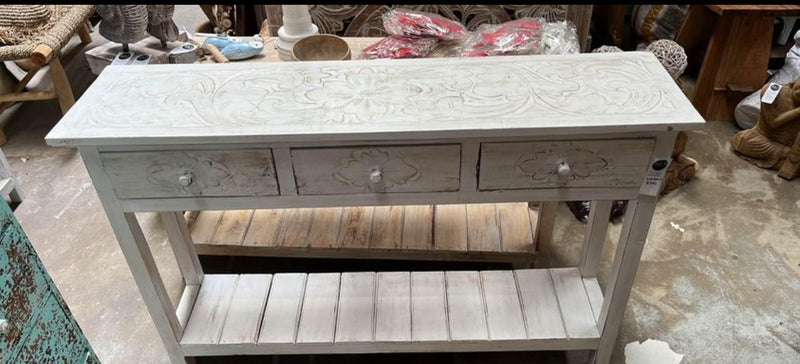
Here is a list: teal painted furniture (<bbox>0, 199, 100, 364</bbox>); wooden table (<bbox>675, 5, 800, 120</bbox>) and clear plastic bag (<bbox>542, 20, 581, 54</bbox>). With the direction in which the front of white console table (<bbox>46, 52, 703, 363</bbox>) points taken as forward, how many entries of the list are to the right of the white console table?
1

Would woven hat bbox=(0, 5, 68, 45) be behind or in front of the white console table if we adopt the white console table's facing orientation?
behind

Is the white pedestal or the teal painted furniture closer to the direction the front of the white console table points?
the teal painted furniture

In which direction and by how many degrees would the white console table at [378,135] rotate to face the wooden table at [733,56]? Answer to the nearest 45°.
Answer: approximately 135° to its left

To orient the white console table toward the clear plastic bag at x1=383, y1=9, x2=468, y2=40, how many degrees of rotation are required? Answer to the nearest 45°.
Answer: approximately 180°

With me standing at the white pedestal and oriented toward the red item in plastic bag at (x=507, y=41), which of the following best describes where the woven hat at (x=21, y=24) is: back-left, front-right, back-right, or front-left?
back-left

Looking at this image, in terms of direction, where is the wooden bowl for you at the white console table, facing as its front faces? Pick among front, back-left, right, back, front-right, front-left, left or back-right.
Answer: back

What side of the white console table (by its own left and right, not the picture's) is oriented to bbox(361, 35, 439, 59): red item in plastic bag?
back

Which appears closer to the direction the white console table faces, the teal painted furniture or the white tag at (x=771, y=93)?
the teal painted furniture

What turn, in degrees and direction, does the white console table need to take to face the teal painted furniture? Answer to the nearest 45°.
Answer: approximately 90° to its right

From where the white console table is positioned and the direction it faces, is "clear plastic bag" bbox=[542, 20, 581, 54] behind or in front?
behind

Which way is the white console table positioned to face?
toward the camera

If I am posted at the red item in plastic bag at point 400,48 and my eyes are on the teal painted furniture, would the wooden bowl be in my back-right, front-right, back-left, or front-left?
front-right

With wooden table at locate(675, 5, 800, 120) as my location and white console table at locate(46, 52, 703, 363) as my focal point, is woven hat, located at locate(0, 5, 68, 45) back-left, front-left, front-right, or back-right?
front-right

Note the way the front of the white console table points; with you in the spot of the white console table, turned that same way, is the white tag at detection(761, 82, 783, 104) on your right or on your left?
on your left
